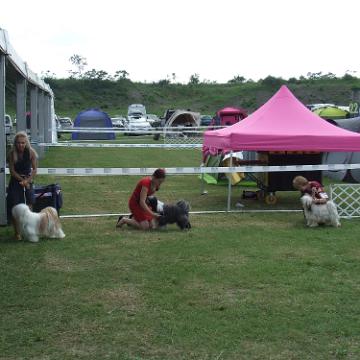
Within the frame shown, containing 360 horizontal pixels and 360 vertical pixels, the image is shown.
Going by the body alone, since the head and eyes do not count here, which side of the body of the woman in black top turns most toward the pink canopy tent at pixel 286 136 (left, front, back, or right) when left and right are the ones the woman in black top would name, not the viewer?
left

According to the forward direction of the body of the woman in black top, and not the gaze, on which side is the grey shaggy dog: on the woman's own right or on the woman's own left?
on the woman's own left

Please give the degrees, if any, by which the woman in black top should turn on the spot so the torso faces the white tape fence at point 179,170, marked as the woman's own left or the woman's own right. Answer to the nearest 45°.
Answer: approximately 90° to the woman's own left

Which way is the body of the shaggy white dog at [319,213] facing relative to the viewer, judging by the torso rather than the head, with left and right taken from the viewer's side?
facing to the left of the viewer

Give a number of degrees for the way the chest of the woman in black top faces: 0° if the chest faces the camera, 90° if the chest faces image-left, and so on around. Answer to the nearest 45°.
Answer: approximately 0°

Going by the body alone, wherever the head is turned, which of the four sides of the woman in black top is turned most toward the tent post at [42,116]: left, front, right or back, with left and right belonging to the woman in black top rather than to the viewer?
back

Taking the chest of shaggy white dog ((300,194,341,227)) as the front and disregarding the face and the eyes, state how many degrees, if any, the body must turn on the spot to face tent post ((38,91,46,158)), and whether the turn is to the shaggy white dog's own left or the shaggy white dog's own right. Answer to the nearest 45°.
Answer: approximately 45° to the shaggy white dog's own right

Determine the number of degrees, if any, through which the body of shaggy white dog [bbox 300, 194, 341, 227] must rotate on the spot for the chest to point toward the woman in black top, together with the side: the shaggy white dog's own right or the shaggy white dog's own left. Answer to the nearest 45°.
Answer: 0° — it already faces them

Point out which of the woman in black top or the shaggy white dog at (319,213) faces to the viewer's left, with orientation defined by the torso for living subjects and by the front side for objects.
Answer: the shaggy white dog
